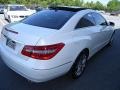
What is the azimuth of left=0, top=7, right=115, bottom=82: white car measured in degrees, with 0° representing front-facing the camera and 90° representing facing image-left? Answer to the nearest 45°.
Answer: approximately 225°
